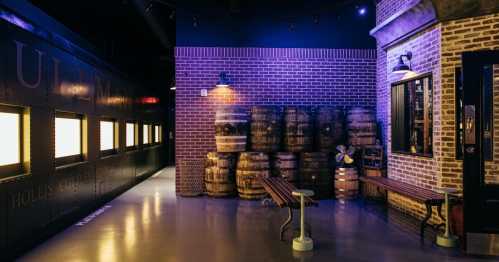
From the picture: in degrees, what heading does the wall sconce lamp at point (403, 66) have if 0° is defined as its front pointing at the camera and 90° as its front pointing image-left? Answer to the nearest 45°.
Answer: approximately 45°

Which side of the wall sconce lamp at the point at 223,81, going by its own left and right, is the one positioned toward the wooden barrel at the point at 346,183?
left

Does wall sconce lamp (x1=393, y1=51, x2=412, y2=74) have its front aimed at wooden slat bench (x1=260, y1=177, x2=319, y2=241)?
yes

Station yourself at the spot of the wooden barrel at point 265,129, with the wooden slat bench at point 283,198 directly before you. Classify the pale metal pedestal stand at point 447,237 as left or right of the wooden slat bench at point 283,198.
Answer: left

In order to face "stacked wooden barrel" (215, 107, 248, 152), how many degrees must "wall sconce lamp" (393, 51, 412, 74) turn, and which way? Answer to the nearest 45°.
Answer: approximately 45° to its right

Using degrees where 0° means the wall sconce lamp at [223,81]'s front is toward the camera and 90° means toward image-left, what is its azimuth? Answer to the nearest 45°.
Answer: approximately 0°

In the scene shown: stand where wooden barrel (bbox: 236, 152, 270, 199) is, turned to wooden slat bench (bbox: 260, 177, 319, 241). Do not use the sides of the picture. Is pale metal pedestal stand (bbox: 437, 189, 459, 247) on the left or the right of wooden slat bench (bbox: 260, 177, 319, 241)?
left

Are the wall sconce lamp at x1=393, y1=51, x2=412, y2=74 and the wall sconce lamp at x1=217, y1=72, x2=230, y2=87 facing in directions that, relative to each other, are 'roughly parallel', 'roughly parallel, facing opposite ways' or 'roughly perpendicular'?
roughly perpendicular

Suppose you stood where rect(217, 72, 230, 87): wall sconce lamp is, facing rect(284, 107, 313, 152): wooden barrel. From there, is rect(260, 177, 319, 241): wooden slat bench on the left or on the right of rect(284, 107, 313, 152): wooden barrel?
right

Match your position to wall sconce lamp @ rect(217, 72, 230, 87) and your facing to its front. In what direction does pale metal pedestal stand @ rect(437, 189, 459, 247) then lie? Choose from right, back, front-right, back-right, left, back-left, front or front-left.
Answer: front-left

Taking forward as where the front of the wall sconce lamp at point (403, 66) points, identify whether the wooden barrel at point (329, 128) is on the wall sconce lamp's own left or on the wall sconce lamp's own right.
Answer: on the wall sconce lamp's own right
